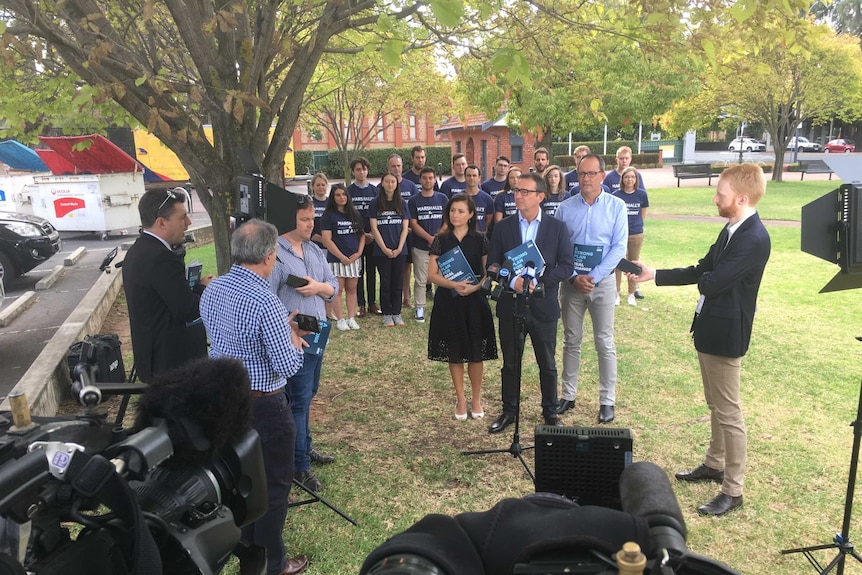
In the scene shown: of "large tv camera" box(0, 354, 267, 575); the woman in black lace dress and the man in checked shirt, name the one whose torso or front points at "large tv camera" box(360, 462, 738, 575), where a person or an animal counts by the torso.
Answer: the woman in black lace dress

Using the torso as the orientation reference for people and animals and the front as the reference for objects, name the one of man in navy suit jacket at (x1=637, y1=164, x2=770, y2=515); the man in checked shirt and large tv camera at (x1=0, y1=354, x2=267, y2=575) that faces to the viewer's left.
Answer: the man in navy suit jacket

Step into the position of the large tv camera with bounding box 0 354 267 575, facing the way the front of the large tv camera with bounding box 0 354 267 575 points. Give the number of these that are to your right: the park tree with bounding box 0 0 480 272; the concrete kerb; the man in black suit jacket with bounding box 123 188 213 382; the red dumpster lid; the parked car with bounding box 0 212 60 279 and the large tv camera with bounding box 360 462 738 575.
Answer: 1

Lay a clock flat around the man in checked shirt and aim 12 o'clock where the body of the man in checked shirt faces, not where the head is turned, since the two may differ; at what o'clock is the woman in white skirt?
The woman in white skirt is roughly at 11 o'clock from the man in checked shirt.

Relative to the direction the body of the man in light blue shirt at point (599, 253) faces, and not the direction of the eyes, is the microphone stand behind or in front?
in front

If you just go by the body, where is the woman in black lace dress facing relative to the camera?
toward the camera

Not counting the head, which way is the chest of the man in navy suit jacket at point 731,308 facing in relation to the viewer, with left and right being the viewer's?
facing to the left of the viewer

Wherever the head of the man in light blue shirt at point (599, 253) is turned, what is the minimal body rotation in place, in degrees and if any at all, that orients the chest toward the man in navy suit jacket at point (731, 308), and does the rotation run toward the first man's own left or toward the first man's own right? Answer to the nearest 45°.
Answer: approximately 45° to the first man's own left

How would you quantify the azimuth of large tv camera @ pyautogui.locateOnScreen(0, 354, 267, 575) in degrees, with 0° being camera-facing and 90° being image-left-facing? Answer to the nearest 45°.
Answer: approximately 225°

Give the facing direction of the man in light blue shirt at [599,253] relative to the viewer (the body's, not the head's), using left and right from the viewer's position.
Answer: facing the viewer

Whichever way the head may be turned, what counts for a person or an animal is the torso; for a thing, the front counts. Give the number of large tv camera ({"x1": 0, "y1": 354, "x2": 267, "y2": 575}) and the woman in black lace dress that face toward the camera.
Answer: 1

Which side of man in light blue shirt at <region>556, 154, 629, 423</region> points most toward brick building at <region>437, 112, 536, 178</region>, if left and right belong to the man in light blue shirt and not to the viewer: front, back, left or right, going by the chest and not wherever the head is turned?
back

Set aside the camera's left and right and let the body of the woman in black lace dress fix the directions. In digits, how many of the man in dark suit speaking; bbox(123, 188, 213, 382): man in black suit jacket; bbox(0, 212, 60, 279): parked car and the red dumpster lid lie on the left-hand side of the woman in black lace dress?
1

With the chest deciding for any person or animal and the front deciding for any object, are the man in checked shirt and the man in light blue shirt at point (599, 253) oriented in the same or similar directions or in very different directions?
very different directions

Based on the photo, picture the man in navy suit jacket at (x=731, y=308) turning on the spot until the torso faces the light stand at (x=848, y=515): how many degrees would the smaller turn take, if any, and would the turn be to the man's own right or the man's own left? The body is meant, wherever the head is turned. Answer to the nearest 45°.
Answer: approximately 135° to the man's own left

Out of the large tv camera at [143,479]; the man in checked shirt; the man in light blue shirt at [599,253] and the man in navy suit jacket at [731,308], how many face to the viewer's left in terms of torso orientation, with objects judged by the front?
1

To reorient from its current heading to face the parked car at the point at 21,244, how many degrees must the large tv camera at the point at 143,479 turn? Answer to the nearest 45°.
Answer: approximately 45° to its left

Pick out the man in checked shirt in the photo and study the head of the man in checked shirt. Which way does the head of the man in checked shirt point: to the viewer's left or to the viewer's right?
to the viewer's right

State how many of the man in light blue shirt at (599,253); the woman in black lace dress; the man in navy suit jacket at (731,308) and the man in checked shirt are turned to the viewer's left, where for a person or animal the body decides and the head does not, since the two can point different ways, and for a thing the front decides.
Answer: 1

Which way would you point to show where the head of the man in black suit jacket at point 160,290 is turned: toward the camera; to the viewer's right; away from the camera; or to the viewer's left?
to the viewer's right
